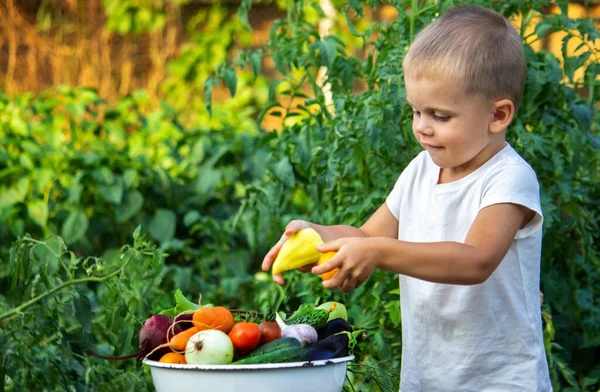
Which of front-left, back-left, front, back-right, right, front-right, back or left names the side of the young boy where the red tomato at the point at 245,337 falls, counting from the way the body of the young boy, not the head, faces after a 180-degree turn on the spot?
back

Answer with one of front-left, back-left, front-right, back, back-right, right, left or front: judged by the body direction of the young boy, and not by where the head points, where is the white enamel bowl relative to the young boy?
front

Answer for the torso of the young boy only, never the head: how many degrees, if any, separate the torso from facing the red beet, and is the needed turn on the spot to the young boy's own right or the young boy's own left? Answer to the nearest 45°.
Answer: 0° — they already face it

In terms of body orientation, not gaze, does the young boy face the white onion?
yes

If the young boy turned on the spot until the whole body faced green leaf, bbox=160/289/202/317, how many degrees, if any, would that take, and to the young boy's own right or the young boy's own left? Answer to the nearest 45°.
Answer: approximately 45° to the young boy's own right

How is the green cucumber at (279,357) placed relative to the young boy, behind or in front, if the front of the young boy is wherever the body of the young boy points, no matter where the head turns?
in front

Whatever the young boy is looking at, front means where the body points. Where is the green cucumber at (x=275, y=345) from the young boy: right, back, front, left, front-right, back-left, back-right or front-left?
front

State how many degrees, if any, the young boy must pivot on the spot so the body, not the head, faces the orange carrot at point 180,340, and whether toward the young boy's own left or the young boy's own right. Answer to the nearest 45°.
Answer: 0° — they already face it

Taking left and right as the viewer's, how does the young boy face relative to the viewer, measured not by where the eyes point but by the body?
facing the viewer and to the left of the viewer
